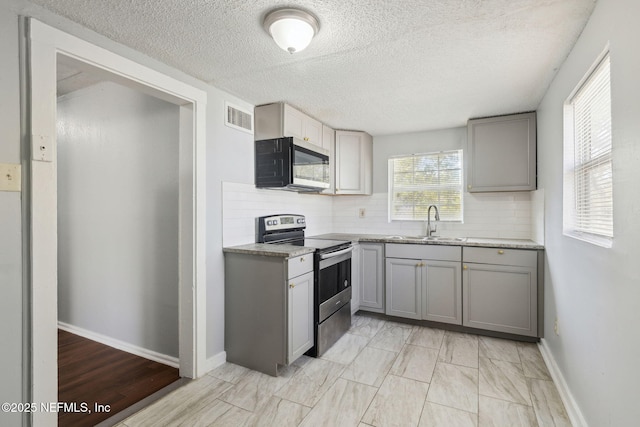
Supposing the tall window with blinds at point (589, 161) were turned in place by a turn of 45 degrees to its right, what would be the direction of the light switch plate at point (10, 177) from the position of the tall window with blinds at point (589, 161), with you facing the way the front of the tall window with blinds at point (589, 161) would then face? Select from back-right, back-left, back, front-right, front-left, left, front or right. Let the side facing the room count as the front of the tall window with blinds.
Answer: left

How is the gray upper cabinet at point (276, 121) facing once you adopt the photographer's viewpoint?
facing the viewer and to the right of the viewer

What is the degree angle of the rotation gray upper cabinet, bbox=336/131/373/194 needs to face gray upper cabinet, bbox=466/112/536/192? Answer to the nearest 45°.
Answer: approximately 90° to its left

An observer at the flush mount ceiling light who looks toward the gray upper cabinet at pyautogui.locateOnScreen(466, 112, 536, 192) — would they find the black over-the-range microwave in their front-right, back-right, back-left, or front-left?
front-left

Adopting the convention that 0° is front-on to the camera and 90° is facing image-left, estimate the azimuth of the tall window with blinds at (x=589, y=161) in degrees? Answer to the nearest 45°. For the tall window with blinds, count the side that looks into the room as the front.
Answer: approximately 90°

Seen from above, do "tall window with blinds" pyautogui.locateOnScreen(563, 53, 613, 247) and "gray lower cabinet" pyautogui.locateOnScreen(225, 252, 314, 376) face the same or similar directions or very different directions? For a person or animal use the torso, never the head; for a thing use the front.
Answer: very different directions

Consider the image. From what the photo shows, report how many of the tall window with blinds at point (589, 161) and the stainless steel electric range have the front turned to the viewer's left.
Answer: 1

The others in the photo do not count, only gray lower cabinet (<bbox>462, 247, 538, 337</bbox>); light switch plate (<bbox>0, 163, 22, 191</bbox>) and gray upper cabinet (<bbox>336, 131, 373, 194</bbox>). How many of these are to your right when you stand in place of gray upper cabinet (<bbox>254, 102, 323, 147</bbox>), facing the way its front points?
1

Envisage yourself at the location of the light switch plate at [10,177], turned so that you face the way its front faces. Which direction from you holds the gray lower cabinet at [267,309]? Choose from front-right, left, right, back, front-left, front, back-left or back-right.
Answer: left

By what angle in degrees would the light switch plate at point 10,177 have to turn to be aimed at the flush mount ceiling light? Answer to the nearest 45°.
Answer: approximately 45° to its left

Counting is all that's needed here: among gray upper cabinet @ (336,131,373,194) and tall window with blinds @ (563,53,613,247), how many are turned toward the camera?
1
